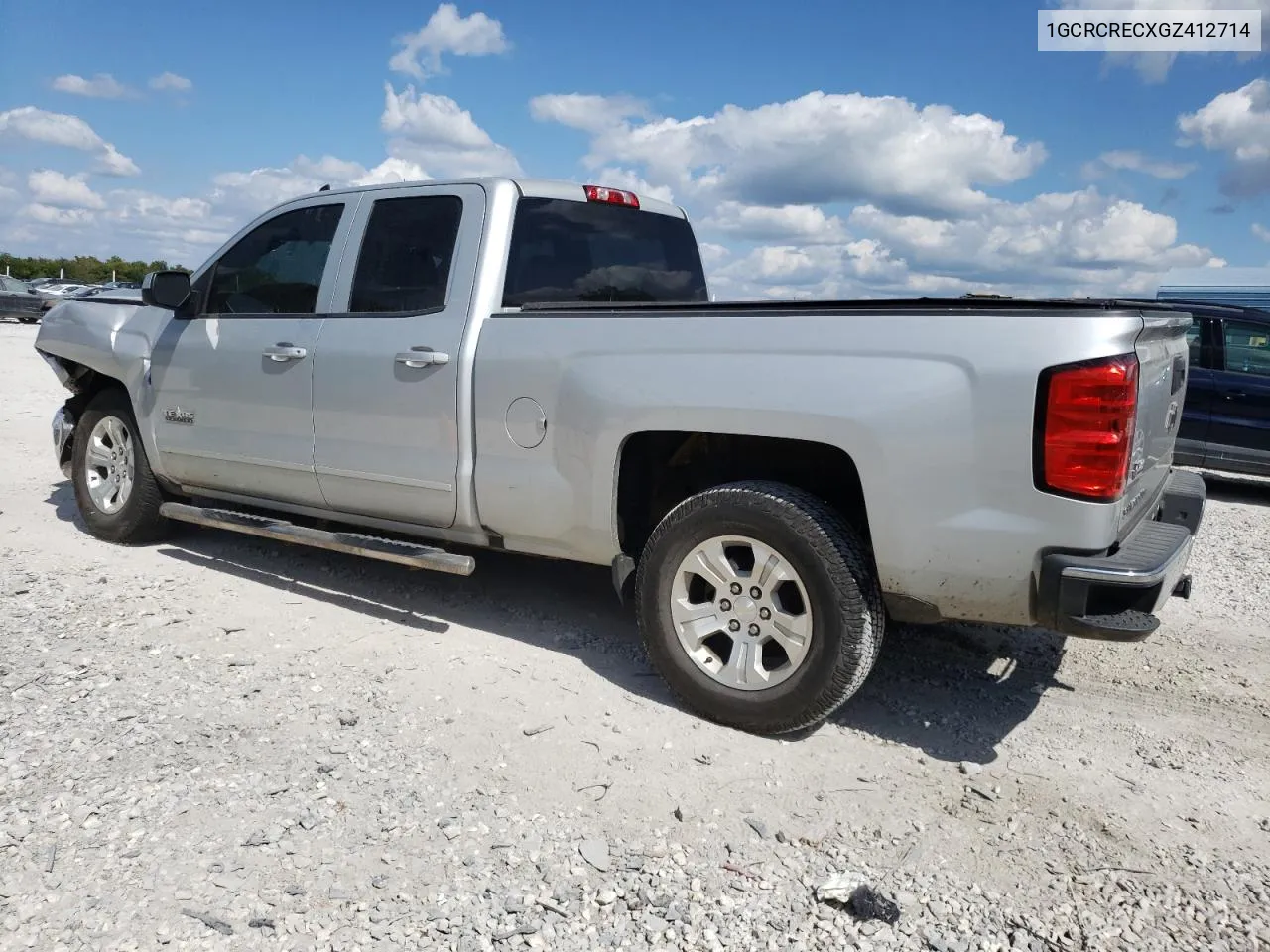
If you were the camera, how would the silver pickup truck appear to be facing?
facing away from the viewer and to the left of the viewer

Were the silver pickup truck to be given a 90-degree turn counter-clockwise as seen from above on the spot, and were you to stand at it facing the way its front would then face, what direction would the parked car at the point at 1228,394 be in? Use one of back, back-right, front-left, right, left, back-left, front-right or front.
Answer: back

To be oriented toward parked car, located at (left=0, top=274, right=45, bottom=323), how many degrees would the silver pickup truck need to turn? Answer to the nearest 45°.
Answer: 0° — it already faces it
